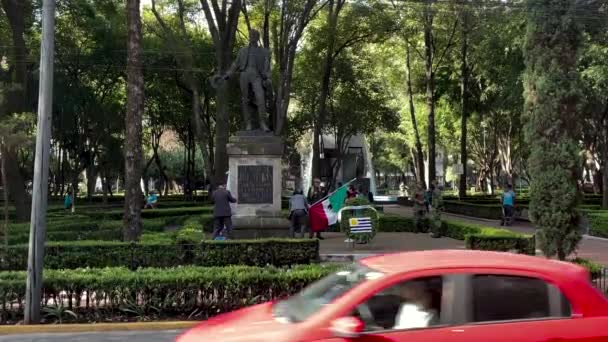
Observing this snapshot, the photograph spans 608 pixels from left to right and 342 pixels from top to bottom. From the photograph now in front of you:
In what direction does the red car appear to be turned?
to the viewer's left

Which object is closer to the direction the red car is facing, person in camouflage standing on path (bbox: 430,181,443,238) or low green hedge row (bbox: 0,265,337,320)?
the low green hedge row

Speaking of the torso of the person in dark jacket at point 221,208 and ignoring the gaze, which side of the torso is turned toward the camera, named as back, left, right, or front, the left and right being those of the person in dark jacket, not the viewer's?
back

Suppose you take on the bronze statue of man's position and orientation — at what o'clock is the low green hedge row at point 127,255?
The low green hedge row is roughly at 1 o'clock from the bronze statue of man.

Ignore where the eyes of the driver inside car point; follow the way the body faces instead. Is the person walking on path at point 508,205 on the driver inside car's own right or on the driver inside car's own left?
on the driver inside car's own right

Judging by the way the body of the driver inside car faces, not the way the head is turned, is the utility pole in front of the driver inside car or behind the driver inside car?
in front

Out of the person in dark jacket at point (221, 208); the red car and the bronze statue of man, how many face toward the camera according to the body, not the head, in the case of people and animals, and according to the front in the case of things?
1

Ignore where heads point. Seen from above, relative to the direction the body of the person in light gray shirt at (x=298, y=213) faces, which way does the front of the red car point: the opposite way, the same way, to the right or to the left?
to the left

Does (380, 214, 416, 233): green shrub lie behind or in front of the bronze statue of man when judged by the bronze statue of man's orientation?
behind

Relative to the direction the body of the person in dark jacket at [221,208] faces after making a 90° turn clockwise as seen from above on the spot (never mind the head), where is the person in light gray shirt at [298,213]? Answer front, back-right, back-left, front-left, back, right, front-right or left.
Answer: front-left

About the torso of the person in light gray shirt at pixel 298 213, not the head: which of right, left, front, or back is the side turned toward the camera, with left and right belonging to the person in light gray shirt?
back

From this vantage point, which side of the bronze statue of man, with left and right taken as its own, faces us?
front

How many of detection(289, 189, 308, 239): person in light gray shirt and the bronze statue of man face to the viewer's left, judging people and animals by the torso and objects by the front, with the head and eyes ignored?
0

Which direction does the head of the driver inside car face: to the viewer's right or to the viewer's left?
to the viewer's left

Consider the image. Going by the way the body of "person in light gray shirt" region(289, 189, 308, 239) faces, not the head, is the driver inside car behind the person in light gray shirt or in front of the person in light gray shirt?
behind

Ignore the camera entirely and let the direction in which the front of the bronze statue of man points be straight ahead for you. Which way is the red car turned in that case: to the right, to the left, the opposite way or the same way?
to the right

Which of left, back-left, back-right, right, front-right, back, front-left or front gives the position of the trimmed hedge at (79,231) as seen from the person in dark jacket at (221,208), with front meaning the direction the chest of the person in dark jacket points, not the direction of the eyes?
front-left

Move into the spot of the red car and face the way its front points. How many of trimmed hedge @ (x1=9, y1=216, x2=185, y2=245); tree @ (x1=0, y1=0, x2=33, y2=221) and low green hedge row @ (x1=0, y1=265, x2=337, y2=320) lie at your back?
0

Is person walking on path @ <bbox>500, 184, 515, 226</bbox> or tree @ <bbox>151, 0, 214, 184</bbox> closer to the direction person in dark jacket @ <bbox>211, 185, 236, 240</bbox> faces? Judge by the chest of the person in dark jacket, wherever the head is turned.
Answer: the tree

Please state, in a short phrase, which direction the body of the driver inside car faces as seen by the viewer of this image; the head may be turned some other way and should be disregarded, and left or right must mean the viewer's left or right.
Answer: facing to the left of the viewer

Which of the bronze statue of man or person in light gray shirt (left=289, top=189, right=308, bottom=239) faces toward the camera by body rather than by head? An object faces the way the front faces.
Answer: the bronze statue of man
